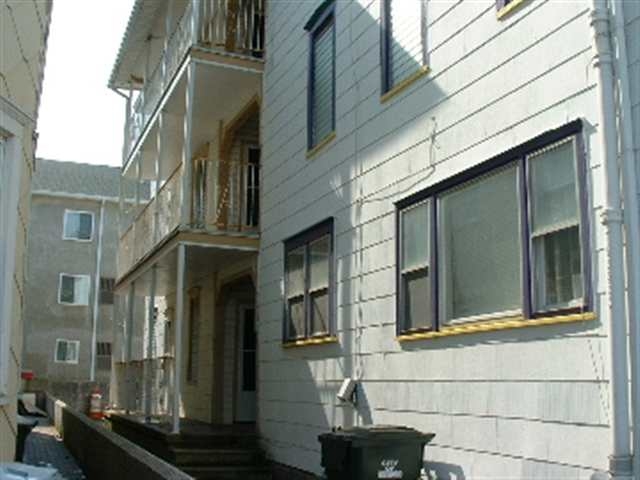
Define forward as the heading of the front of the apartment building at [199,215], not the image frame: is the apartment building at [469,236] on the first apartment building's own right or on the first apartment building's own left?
on the first apartment building's own left

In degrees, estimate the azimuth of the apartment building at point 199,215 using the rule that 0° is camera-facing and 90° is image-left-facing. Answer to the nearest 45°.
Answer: approximately 45°

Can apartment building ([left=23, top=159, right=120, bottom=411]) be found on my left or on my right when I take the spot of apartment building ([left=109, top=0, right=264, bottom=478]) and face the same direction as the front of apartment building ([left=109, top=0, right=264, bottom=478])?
on my right
